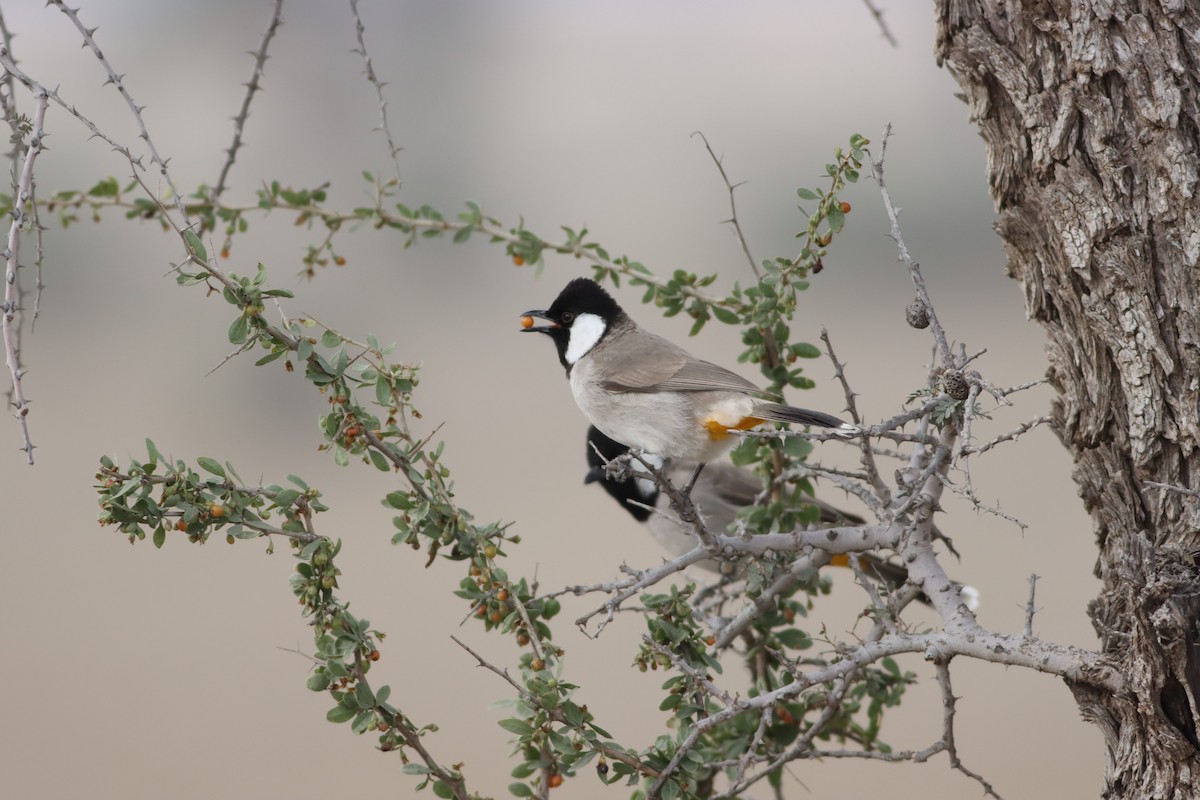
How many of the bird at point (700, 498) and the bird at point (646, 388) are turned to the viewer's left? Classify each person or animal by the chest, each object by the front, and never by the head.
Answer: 2

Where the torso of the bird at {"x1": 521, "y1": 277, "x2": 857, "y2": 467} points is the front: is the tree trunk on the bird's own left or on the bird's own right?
on the bird's own left

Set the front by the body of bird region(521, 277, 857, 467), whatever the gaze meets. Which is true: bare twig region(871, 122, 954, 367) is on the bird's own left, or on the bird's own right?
on the bird's own left

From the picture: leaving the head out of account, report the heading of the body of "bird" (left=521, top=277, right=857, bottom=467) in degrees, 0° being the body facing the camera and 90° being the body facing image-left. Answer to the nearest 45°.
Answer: approximately 90°

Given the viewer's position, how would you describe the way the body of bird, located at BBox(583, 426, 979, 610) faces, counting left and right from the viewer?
facing to the left of the viewer

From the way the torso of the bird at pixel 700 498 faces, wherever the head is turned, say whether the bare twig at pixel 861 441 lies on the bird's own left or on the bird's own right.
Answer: on the bird's own left
